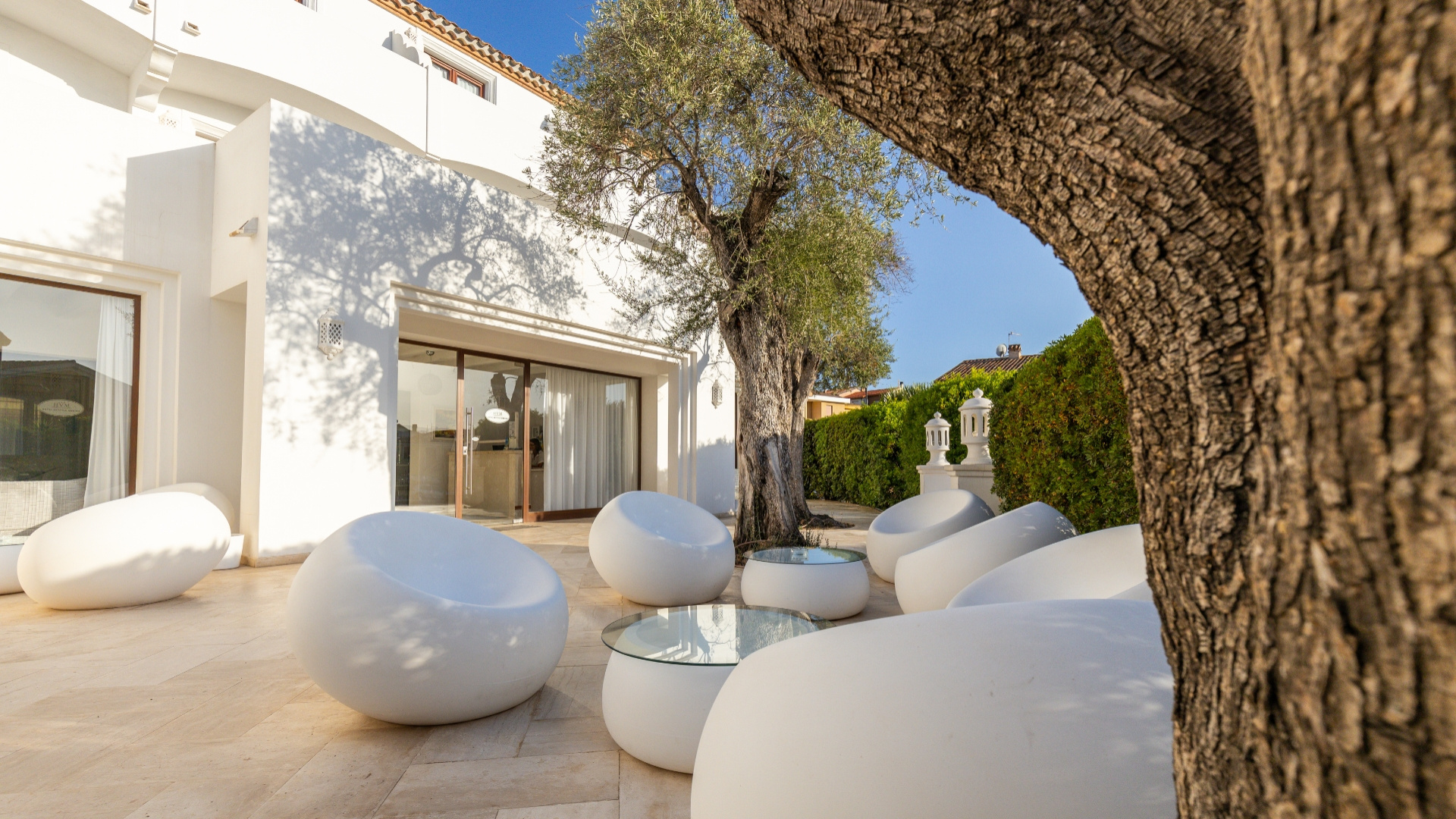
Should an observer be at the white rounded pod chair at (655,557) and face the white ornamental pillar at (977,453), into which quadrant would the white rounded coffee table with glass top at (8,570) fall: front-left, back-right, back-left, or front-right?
back-left

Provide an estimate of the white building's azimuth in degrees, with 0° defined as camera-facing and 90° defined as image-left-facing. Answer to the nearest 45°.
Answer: approximately 315°

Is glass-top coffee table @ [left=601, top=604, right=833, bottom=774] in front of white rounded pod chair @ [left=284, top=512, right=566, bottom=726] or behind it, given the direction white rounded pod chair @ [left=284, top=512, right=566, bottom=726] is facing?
in front

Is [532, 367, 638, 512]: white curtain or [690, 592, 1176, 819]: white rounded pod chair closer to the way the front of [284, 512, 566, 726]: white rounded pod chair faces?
the white rounded pod chair

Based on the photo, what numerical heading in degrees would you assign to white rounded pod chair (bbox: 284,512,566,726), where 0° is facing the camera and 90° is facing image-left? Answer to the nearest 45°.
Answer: approximately 315°

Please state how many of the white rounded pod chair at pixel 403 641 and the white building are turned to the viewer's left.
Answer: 0

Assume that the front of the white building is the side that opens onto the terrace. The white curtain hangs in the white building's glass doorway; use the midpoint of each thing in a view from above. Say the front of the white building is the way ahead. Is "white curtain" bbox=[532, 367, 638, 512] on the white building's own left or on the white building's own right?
on the white building's own left

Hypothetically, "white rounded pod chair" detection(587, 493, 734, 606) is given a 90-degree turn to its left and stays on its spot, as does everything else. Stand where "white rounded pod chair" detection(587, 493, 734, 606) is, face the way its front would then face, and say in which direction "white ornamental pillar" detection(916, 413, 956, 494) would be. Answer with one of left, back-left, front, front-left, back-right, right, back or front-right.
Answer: front

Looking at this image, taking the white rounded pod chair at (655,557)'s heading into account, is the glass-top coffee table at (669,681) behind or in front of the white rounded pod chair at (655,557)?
in front

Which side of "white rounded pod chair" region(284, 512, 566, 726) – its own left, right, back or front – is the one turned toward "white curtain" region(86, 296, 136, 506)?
back

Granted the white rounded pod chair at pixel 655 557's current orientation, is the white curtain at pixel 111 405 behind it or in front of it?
behind

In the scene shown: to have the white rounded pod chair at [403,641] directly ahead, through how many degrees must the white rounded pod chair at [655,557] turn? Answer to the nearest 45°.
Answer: approximately 90° to its right

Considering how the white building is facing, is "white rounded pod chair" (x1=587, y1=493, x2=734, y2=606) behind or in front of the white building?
in front

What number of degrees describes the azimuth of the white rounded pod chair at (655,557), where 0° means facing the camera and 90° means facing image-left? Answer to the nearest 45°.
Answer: approximately 315°

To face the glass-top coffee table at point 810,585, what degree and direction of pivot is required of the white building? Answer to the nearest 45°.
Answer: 0° — it already faces it

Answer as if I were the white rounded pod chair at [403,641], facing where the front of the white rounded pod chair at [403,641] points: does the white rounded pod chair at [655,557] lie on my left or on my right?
on my left

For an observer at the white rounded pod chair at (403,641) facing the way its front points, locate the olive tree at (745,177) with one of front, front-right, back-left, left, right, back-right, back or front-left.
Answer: left

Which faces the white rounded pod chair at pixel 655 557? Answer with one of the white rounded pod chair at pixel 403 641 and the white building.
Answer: the white building
